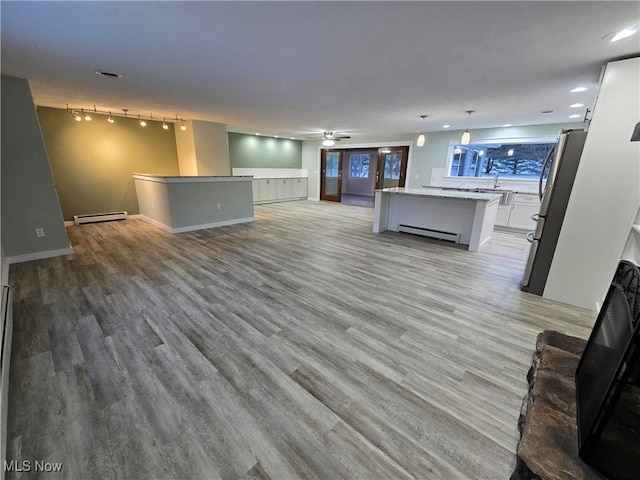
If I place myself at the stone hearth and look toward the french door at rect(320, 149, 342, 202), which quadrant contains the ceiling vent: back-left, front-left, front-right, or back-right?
front-left

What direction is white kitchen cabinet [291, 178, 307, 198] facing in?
toward the camera

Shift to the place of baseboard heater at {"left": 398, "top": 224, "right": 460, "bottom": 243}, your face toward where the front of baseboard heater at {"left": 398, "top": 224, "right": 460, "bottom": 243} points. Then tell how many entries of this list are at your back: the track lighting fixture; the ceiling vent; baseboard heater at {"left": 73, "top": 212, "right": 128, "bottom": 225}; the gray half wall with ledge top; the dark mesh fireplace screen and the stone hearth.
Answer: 0

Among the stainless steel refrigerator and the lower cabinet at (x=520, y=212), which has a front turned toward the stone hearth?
the lower cabinet

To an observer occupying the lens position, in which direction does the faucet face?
facing the viewer and to the left of the viewer

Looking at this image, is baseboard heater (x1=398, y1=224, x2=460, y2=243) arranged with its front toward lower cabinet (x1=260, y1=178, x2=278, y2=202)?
no

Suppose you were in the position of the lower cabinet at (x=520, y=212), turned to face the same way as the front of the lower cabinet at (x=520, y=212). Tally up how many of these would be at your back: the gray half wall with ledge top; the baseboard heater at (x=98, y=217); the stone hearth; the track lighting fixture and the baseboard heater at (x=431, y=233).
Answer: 0

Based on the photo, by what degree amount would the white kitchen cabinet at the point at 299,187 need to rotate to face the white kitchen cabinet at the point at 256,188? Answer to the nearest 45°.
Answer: approximately 45° to its right

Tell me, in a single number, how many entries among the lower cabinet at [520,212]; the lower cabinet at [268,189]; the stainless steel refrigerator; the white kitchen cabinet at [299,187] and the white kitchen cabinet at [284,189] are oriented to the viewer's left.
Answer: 1

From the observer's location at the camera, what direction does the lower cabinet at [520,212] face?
facing the viewer

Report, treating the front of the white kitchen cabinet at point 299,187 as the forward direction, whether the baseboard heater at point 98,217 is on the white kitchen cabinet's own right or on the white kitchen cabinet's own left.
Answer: on the white kitchen cabinet's own right

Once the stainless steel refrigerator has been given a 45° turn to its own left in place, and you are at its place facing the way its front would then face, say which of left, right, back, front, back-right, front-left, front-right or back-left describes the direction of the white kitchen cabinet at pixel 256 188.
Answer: front-right

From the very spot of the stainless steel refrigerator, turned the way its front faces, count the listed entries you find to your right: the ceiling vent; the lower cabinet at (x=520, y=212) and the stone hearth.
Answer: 1

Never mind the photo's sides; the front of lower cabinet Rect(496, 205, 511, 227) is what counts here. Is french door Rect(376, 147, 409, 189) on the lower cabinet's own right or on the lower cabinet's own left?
on the lower cabinet's own right

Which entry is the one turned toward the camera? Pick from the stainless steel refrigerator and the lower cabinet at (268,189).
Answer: the lower cabinet

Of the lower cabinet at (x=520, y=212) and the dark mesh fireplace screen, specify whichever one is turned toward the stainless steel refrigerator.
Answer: the lower cabinet

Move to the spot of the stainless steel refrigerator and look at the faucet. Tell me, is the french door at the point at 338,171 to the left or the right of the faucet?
left

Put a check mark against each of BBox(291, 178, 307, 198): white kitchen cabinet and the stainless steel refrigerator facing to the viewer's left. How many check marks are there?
1

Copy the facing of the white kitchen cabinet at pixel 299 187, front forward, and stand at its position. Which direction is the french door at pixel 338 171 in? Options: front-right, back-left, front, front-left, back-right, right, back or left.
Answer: left

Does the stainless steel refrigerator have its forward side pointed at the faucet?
no
